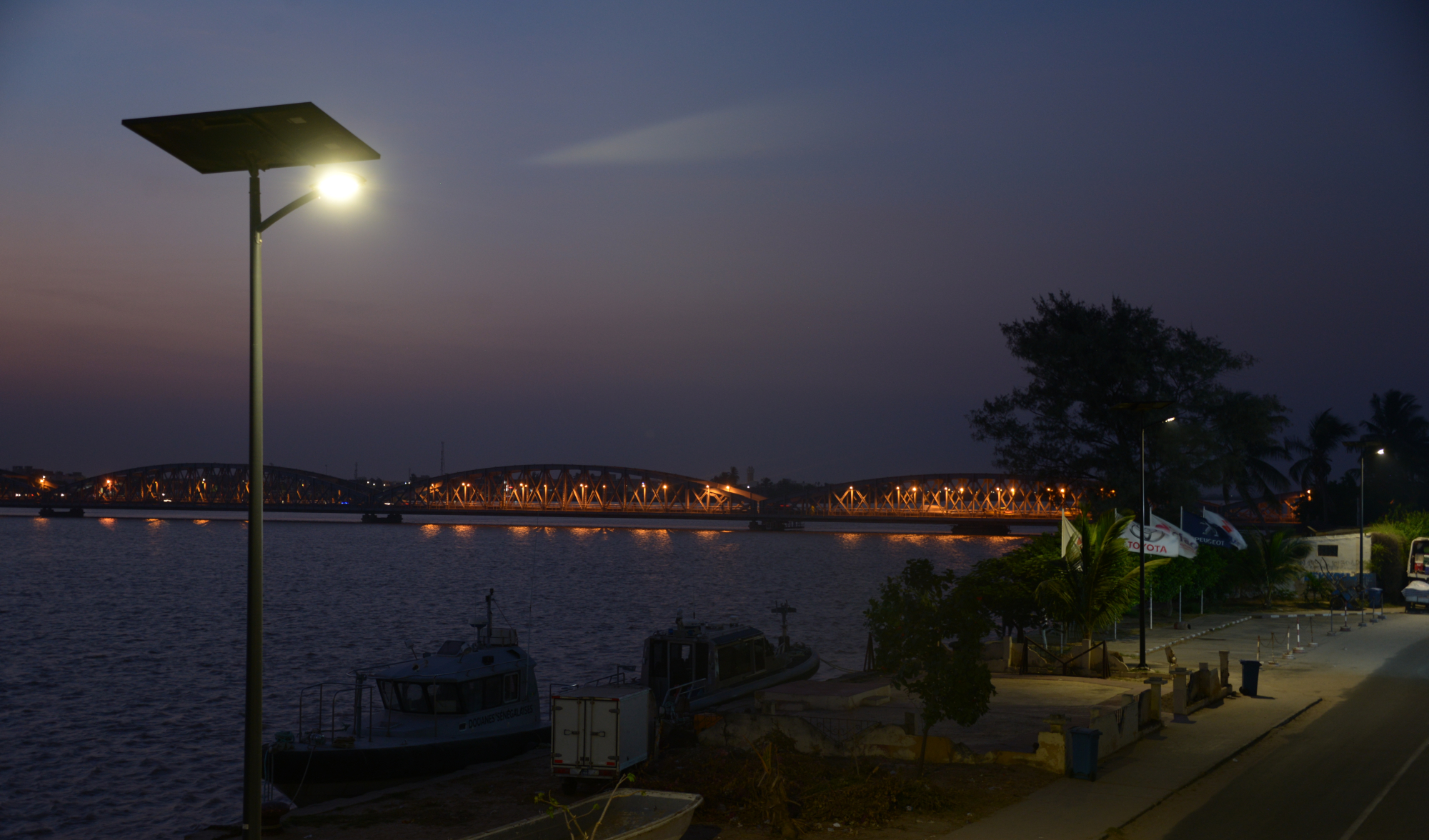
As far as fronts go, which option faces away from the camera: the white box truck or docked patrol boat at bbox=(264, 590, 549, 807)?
the white box truck

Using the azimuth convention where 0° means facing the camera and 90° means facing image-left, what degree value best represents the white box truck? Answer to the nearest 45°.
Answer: approximately 180°

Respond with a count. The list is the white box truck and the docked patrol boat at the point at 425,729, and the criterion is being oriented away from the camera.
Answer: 1

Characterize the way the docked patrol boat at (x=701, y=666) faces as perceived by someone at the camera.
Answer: facing away from the viewer and to the right of the viewer

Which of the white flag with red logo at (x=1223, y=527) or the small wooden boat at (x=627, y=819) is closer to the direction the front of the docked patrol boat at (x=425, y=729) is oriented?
the small wooden boat
